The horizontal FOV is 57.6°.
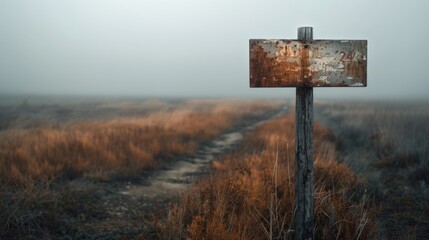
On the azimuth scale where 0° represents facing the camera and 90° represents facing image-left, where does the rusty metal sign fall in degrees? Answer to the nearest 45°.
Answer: approximately 0°
